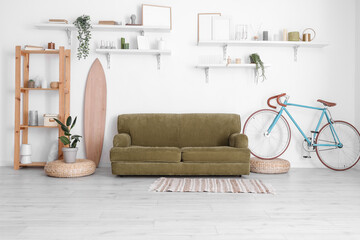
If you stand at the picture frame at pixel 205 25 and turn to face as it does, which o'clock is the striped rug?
The striped rug is roughly at 12 o'clock from the picture frame.

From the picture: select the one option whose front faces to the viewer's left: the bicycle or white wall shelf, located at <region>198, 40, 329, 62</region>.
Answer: the bicycle

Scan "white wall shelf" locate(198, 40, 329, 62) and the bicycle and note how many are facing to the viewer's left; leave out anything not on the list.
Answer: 1

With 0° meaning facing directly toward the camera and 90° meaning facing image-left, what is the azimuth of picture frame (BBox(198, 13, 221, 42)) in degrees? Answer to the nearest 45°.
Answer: approximately 0°

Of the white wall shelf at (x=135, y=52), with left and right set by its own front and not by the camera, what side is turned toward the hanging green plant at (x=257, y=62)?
left

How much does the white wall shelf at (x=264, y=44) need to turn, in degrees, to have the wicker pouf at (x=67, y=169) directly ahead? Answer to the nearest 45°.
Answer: approximately 45° to its right

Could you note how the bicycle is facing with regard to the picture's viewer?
facing to the left of the viewer

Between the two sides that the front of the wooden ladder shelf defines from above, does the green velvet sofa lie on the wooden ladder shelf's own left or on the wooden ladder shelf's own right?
on the wooden ladder shelf's own left

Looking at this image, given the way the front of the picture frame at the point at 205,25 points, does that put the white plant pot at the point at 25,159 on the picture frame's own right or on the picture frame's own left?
on the picture frame's own right
